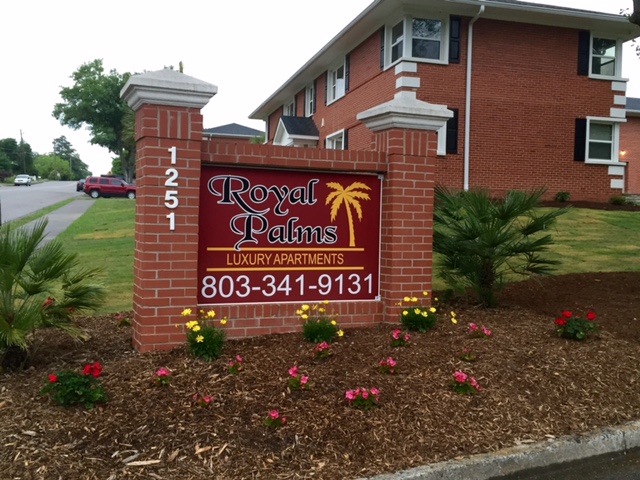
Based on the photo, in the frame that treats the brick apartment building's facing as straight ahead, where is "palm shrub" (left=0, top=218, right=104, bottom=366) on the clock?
The palm shrub is roughly at 11 o'clock from the brick apartment building.

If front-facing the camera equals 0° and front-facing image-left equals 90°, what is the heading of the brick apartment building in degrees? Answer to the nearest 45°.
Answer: approximately 45°

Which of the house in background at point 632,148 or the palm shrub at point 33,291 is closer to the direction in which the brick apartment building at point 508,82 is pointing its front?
the palm shrub

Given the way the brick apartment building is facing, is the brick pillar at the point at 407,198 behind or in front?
in front
